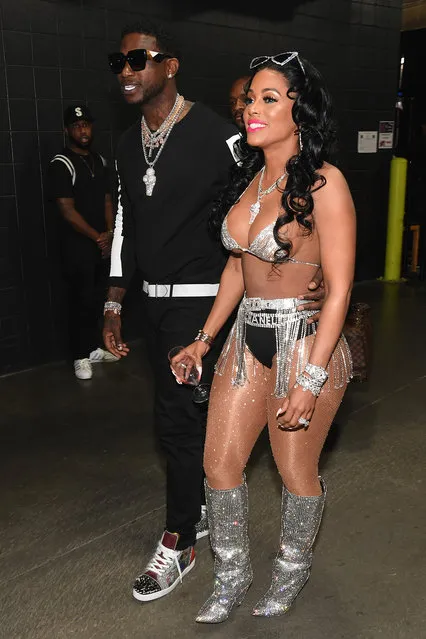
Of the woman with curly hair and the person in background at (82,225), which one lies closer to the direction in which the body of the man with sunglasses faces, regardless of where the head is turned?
the woman with curly hair

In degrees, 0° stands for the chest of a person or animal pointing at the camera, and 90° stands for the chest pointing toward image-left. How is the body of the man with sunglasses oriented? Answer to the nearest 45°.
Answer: approximately 45°

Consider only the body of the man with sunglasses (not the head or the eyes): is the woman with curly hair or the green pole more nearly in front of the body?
the woman with curly hair

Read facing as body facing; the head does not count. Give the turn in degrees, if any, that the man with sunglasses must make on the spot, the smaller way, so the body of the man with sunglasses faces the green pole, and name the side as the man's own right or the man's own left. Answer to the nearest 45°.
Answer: approximately 180°

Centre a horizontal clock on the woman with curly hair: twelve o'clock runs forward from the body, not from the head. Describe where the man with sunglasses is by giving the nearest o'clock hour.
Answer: The man with sunglasses is roughly at 3 o'clock from the woman with curly hair.

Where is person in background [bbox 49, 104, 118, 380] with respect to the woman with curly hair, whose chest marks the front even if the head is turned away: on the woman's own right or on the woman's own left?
on the woman's own right

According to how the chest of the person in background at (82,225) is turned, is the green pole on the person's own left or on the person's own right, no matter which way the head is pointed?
on the person's own left

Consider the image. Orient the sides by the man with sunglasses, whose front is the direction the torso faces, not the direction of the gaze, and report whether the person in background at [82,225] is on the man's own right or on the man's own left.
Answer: on the man's own right

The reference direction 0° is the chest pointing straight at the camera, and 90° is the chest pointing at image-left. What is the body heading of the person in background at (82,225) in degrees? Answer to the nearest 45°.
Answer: approximately 315°

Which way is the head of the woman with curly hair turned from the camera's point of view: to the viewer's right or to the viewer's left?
to the viewer's left

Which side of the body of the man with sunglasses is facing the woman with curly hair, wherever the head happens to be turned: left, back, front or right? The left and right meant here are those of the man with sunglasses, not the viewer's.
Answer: left

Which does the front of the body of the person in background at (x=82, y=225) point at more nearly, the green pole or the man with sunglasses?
the man with sunglasses
